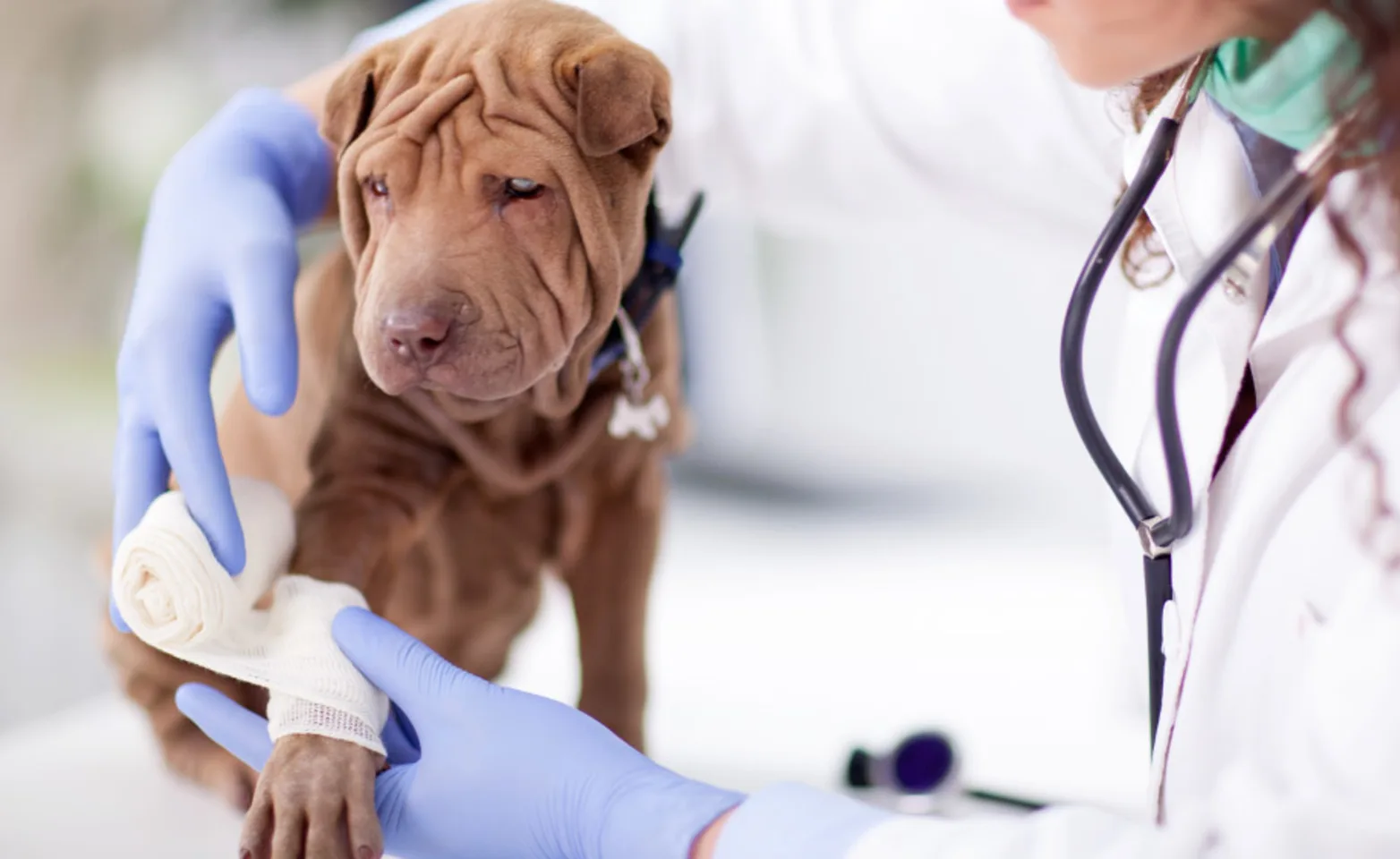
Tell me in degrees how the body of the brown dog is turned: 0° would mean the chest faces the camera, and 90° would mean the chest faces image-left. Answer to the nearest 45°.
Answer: approximately 0°

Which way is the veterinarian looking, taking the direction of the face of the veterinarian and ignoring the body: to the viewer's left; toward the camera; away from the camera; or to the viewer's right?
to the viewer's left
